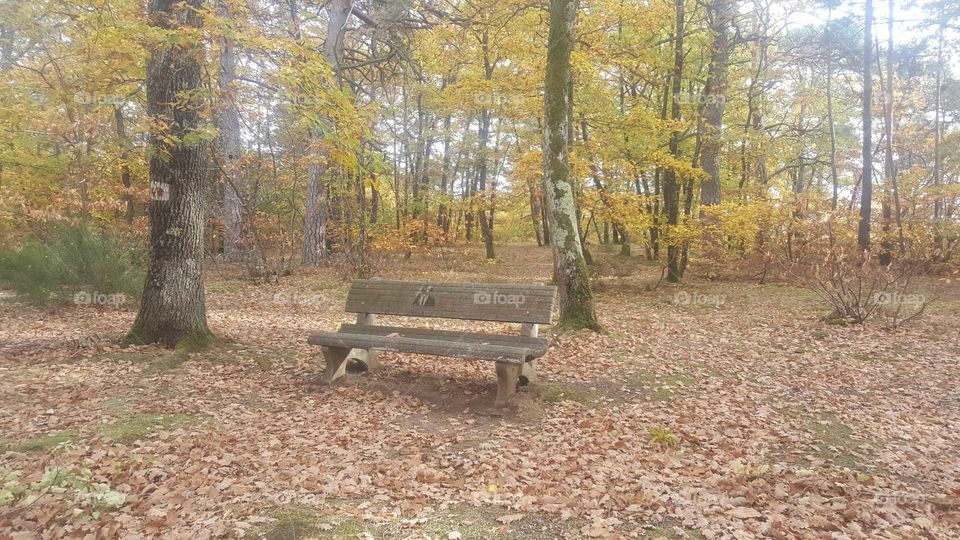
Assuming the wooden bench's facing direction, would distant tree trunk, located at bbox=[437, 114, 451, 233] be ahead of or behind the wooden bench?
behind

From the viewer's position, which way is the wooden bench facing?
facing the viewer and to the left of the viewer

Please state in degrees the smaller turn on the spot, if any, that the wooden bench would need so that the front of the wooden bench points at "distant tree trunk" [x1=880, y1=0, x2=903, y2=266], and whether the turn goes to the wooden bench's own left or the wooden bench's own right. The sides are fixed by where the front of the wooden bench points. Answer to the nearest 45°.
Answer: approximately 180°

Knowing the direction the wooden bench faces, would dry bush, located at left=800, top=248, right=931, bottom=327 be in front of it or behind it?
behind

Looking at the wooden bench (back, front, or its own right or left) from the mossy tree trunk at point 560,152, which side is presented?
back

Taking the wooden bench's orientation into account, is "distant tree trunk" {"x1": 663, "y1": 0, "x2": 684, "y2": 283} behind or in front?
behind

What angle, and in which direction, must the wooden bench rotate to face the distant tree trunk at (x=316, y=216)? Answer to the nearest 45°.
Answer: approximately 135° to its right

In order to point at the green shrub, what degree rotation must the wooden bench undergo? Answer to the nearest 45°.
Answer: approximately 90° to its right

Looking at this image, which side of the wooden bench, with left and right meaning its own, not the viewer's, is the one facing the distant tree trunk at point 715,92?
back
